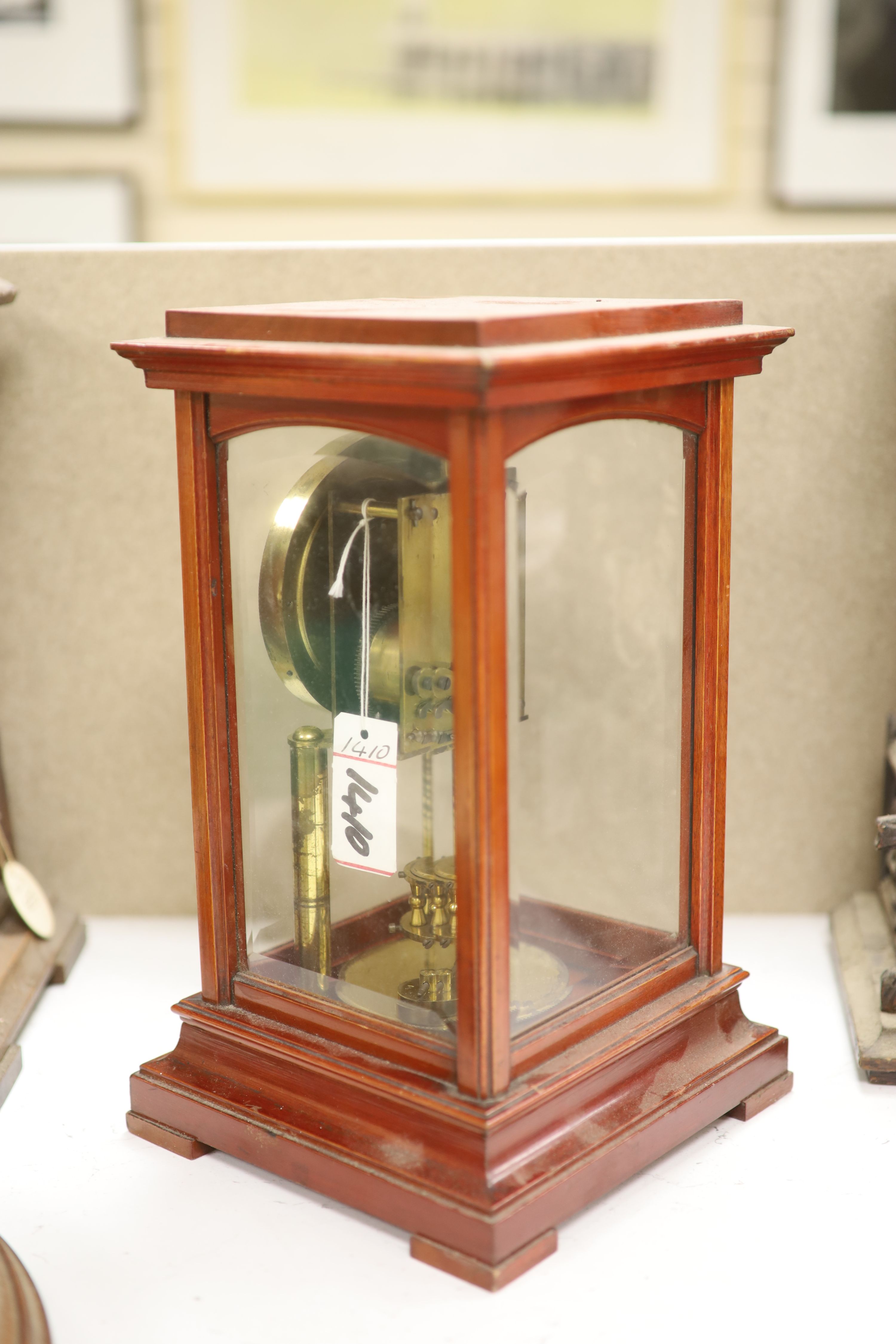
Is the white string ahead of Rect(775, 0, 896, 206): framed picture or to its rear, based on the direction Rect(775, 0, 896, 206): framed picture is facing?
ahead

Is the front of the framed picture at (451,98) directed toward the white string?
yes

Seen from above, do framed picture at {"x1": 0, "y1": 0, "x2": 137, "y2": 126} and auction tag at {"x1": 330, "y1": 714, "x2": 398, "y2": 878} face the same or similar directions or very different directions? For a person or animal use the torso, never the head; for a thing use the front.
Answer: same or similar directions

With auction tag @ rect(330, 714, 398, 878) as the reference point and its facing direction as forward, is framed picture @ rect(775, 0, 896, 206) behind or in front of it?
behind

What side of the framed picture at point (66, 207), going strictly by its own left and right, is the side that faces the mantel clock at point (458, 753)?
front

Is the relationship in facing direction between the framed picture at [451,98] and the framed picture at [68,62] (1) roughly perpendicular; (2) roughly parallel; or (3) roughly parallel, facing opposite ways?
roughly parallel

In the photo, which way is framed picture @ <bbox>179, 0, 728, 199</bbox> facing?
toward the camera

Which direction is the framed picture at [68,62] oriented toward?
toward the camera

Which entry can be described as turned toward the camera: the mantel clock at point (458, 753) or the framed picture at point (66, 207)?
the framed picture

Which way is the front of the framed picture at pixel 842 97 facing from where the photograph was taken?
facing the viewer

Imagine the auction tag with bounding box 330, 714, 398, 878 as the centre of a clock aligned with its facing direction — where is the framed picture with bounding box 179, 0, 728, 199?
The framed picture is roughly at 6 o'clock from the auction tag.

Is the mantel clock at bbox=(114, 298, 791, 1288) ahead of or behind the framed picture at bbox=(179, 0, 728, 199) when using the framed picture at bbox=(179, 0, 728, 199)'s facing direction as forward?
ahead

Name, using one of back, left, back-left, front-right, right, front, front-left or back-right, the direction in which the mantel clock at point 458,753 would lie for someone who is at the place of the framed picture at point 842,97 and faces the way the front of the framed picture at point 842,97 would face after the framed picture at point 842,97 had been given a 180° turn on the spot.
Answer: back

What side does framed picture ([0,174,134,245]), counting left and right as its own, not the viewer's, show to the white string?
front
